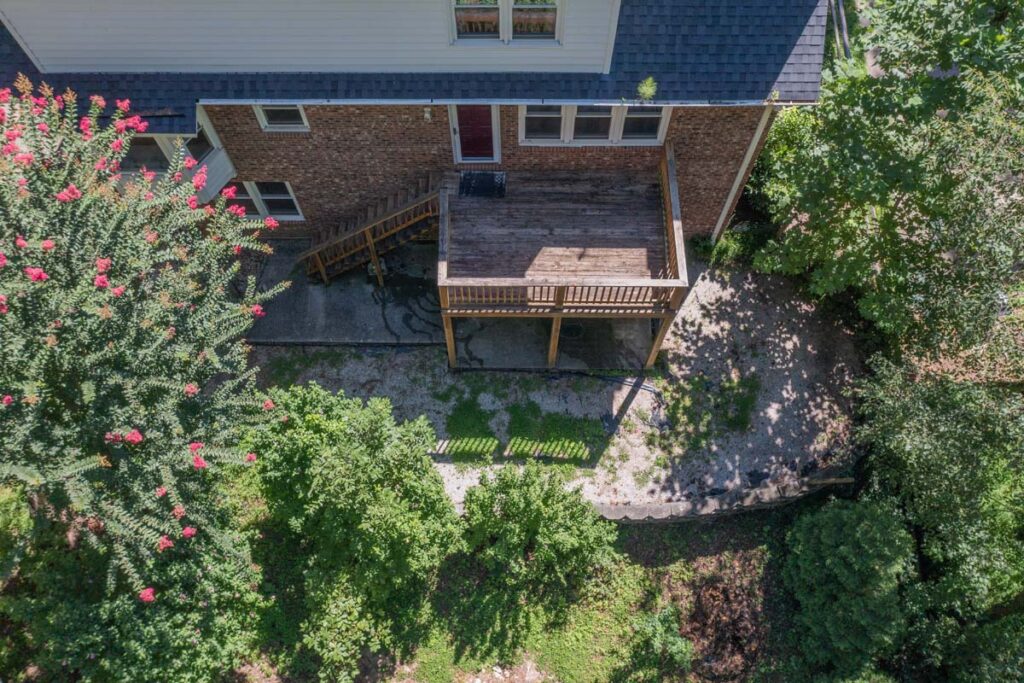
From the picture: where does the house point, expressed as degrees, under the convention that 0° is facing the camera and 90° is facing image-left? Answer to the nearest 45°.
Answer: approximately 180°

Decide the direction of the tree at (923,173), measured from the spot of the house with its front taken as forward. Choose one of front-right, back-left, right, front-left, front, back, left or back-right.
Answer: right
